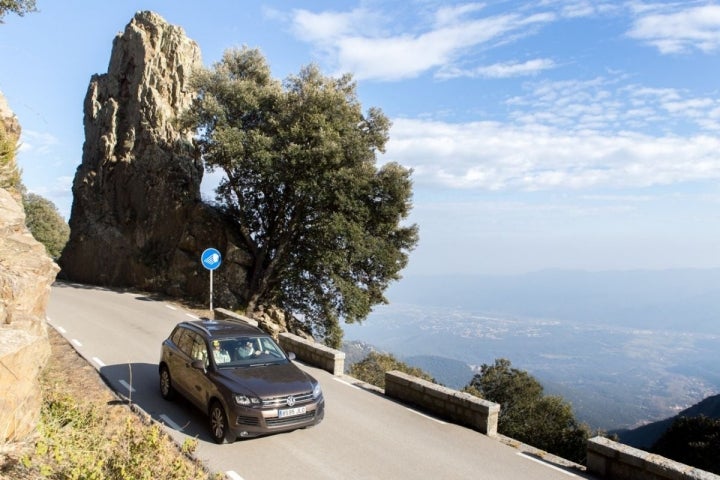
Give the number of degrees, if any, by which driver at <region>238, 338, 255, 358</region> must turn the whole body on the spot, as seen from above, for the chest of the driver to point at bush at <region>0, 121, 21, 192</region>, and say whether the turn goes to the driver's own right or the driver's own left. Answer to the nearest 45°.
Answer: approximately 180°

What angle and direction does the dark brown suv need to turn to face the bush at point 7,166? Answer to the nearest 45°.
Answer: approximately 180°

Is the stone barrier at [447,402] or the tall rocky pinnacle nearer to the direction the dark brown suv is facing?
the stone barrier

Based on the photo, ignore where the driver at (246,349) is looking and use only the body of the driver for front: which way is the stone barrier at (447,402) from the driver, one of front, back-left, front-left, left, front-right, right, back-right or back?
front-left

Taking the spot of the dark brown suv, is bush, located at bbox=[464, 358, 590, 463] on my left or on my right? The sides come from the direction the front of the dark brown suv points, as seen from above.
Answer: on my left

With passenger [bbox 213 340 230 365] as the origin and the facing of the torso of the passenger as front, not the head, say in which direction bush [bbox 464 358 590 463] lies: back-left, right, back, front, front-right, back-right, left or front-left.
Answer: left

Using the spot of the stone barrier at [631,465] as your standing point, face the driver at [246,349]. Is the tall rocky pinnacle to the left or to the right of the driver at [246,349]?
right

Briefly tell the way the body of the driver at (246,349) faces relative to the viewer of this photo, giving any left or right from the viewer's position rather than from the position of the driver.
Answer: facing the viewer and to the right of the viewer

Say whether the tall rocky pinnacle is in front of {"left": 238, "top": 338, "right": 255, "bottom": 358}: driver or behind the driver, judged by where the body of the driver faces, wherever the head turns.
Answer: behind

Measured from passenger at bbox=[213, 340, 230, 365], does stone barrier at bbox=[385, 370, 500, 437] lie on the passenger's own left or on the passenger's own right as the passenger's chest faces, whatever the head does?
on the passenger's own left

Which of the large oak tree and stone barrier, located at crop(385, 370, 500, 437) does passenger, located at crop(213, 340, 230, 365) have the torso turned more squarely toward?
the stone barrier

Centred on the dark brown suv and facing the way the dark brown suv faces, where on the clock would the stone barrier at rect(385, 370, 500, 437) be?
The stone barrier is roughly at 10 o'clock from the dark brown suv.

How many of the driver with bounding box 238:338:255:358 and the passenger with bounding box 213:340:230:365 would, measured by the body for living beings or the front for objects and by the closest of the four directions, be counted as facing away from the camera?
0
